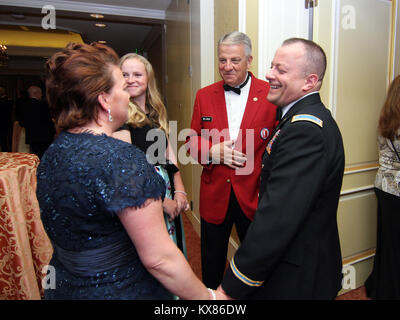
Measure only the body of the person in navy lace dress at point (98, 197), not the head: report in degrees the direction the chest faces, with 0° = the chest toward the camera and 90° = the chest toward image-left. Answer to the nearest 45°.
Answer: approximately 225°

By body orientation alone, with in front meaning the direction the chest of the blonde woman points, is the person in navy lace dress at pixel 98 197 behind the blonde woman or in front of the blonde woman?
in front

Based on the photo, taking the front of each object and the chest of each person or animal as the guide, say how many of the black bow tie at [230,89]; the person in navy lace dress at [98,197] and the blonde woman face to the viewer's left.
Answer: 0

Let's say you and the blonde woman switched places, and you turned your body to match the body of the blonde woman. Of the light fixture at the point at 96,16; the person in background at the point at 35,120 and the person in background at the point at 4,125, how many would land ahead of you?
0

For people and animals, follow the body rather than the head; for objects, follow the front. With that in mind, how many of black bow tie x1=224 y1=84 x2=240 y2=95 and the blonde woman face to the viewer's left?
0

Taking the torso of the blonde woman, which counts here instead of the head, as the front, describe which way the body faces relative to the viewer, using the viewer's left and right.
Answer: facing the viewer

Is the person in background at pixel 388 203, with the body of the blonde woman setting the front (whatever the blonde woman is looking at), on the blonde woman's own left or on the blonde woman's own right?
on the blonde woman's own left

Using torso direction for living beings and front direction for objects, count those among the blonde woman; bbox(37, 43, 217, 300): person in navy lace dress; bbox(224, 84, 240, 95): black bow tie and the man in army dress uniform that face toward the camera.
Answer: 2

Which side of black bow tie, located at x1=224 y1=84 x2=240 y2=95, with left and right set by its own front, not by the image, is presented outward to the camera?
front

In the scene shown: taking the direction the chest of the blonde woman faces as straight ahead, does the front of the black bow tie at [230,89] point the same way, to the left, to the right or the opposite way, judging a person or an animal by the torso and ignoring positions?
the same way

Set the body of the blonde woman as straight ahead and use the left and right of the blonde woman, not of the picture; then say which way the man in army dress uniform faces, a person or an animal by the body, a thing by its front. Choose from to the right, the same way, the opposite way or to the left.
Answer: to the right

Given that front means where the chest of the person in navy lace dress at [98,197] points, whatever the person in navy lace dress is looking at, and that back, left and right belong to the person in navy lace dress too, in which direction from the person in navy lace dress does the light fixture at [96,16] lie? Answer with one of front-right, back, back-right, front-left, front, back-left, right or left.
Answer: front-left

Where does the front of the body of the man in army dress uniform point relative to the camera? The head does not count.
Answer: to the viewer's left

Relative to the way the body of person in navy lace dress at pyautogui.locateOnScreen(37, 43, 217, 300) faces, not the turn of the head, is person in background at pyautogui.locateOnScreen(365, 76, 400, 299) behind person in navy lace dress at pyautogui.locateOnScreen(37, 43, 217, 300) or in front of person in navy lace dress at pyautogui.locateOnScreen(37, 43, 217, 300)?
in front
